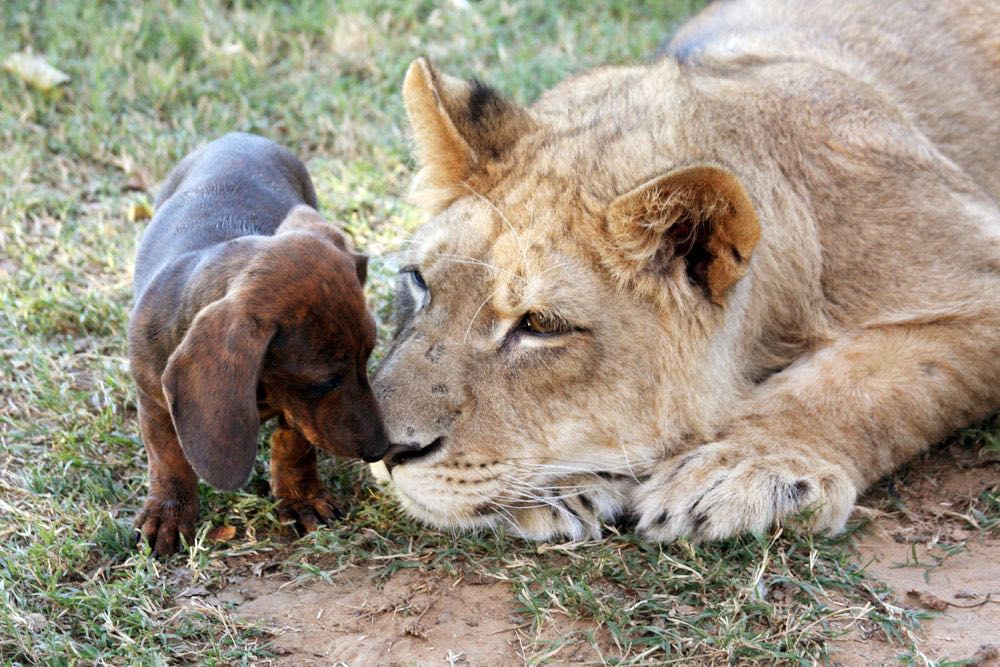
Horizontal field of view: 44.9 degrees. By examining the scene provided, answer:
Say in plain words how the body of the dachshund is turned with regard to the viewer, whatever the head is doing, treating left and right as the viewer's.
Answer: facing the viewer

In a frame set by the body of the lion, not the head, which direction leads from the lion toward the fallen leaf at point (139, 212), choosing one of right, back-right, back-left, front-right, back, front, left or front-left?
right

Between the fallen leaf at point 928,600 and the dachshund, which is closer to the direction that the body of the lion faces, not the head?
the dachshund

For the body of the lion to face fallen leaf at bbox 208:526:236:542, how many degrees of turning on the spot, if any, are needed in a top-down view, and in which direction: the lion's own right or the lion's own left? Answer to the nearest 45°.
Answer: approximately 45° to the lion's own right

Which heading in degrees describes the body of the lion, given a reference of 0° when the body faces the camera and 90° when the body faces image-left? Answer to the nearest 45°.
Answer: approximately 45°

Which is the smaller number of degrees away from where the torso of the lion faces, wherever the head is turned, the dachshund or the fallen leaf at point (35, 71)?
the dachshund

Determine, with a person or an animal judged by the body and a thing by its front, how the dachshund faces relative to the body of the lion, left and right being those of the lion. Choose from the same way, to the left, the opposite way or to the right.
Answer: to the left

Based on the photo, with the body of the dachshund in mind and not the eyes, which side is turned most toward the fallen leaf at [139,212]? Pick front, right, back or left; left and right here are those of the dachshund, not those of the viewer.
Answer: back

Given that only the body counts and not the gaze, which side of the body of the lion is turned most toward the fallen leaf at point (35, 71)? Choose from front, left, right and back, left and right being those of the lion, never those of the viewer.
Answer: right

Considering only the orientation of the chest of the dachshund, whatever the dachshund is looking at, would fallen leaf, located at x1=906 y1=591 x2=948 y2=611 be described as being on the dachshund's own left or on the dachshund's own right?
on the dachshund's own left

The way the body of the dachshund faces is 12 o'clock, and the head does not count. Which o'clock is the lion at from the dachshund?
The lion is roughly at 9 o'clock from the dachshund.
